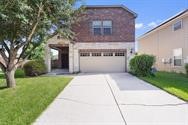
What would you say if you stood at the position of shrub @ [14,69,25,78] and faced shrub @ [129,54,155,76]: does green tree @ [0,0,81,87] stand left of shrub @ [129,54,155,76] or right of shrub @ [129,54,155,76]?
right

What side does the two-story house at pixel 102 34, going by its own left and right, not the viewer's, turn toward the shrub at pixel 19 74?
right

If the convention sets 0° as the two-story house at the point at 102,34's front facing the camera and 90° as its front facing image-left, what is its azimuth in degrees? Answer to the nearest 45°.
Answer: approximately 0°

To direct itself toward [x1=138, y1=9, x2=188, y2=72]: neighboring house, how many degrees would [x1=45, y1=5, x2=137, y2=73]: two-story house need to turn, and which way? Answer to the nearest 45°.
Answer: approximately 90° to its left

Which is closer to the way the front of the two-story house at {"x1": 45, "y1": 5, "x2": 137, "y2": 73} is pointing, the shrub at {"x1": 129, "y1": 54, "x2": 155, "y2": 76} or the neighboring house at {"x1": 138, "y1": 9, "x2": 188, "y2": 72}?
the shrub

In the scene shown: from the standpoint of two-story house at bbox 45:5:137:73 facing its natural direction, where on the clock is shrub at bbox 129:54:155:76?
The shrub is roughly at 11 o'clock from the two-story house.

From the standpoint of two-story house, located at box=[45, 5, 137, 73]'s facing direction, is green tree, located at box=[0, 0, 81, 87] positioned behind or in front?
in front

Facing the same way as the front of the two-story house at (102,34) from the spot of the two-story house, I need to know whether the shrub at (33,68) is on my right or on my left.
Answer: on my right

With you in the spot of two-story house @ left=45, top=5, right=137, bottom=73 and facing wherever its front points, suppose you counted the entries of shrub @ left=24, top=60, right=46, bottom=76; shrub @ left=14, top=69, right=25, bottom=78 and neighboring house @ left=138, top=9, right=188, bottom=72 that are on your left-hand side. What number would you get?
1
